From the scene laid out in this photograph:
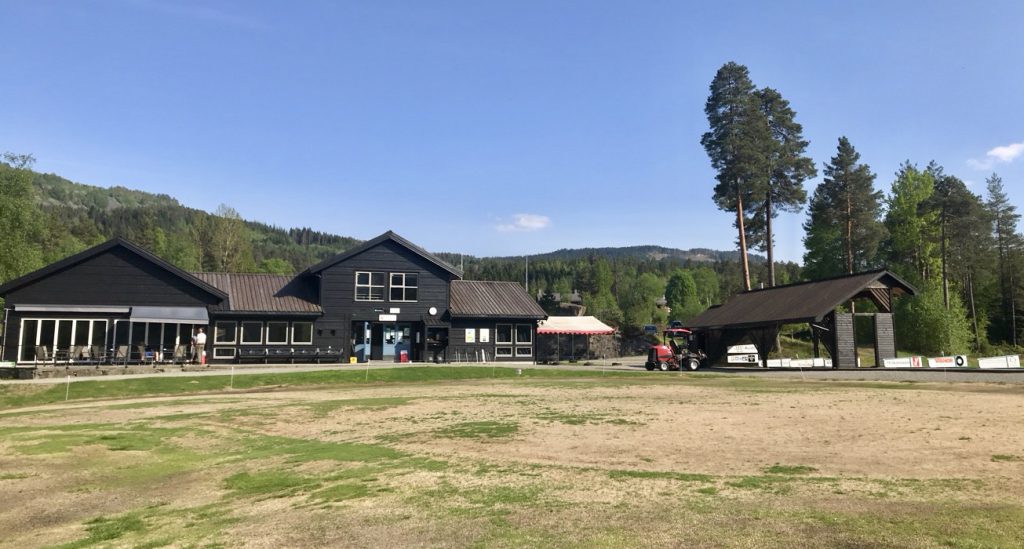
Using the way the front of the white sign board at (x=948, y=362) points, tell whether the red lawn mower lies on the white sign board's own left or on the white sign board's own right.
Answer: on the white sign board's own right

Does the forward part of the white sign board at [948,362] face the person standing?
no

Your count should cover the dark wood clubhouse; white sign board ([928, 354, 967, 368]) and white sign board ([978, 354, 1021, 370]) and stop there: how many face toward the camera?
3

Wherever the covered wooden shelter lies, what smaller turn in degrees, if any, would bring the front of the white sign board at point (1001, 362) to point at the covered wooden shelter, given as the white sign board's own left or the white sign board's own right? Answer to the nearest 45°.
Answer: approximately 45° to the white sign board's own right

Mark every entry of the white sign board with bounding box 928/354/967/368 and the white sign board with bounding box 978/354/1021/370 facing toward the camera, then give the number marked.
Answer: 2

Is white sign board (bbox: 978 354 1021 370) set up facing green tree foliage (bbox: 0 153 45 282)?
no

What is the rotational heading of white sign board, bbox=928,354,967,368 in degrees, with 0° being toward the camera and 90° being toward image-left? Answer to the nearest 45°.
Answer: approximately 0°

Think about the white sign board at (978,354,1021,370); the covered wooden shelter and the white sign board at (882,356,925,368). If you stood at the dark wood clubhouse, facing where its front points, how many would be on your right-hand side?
0

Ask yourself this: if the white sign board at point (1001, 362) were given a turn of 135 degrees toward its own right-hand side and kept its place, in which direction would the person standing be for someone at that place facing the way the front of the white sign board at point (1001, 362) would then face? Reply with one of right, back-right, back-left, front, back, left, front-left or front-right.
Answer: left

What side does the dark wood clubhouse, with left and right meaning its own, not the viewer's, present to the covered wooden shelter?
left

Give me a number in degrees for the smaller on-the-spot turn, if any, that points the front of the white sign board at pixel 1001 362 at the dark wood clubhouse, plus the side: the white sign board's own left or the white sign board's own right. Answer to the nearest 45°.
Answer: approximately 45° to the white sign board's own right

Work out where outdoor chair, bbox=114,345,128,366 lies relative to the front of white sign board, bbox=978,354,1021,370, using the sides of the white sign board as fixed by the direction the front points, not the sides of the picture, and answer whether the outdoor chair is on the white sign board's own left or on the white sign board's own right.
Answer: on the white sign board's own right

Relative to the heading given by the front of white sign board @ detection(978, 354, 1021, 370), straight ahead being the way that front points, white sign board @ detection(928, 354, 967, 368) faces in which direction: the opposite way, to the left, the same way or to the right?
the same way

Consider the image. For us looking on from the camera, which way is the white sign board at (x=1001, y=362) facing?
facing the viewer
